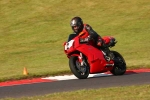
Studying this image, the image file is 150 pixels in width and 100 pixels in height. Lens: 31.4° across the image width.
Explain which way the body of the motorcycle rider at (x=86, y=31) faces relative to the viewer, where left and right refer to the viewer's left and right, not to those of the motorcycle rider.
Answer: facing the viewer and to the left of the viewer

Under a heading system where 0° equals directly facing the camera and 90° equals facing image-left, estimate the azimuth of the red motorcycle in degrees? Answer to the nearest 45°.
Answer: approximately 45°
